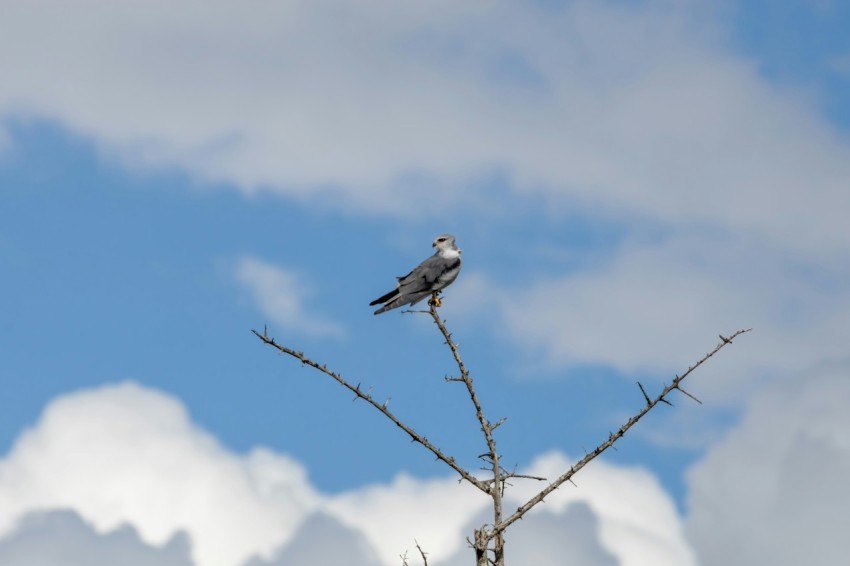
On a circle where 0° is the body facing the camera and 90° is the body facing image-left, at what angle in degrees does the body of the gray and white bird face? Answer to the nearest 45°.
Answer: approximately 270°
